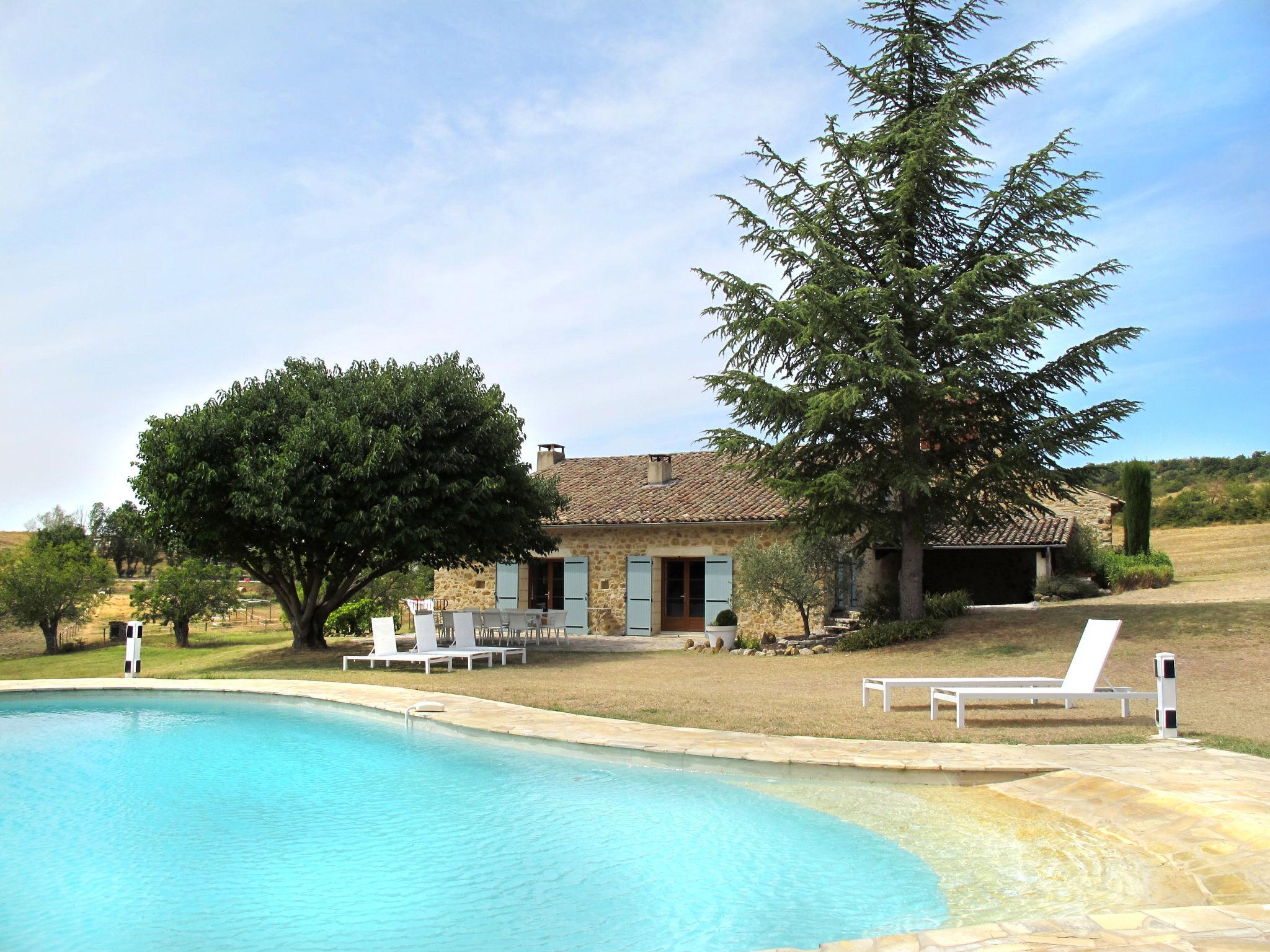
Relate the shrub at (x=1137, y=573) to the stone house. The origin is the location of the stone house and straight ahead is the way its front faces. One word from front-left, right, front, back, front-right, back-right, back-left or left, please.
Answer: left

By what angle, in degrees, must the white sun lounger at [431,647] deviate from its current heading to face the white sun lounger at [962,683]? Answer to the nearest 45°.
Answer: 0° — it already faces it

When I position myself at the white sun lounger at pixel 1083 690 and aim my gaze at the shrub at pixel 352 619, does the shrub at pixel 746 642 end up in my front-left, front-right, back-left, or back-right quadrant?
front-right

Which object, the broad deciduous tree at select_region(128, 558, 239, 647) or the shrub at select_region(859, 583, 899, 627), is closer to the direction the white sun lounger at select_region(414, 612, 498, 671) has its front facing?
the shrub

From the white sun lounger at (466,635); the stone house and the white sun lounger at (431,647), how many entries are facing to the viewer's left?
0

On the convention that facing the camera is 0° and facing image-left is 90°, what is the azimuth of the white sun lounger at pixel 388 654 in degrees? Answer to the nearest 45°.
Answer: approximately 315°

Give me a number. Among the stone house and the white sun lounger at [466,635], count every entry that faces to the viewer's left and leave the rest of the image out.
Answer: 0

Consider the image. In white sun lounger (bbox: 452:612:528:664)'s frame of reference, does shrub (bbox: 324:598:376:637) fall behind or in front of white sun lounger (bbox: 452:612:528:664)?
behind

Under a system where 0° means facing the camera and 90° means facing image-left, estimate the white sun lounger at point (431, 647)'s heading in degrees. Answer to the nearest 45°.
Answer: approximately 315°

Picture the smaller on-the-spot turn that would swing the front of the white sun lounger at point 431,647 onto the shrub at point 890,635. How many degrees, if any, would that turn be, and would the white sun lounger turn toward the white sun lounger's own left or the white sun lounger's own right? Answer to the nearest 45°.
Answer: approximately 45° to the white sun lounger's own left

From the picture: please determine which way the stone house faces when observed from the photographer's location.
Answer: facing the viewer

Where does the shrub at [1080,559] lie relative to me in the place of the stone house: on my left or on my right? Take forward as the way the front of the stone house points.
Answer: on my left
